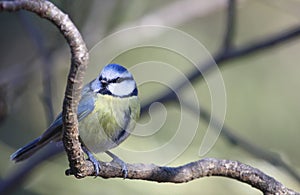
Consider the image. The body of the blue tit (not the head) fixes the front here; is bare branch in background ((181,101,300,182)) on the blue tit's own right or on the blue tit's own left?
on the blue tit's own left

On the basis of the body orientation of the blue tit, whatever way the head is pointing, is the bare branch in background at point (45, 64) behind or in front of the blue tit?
behind

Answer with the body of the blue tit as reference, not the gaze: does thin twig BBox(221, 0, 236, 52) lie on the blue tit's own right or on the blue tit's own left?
on the blue tit's own left

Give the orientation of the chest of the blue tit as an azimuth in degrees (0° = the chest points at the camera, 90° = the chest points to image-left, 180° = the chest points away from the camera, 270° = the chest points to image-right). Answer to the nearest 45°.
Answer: approximately 315°
